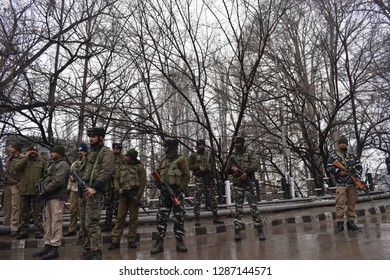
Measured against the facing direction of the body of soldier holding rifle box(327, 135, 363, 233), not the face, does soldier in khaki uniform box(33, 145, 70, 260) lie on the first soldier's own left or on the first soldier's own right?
on the first soldier's own right

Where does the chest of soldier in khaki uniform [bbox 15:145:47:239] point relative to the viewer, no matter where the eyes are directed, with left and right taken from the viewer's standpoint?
facing the viewer

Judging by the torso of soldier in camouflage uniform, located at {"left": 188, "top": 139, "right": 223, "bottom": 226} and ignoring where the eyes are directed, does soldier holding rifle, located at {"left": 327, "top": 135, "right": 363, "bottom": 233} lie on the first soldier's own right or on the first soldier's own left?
on the first soldier's own left

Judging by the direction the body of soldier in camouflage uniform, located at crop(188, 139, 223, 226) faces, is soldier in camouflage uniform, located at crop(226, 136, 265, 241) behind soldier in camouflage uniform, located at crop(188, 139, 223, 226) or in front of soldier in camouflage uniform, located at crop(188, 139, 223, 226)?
in front

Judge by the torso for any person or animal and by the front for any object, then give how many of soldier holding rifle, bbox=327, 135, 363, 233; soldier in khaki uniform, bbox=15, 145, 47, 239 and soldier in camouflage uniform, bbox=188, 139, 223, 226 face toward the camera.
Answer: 3

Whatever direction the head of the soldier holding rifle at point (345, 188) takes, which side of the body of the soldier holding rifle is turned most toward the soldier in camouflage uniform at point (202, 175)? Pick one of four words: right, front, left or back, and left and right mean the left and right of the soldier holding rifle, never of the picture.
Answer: right

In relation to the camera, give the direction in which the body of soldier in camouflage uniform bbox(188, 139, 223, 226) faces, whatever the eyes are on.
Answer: toward the camera

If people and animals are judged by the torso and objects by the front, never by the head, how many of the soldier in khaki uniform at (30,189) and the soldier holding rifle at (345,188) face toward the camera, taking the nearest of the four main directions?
2
